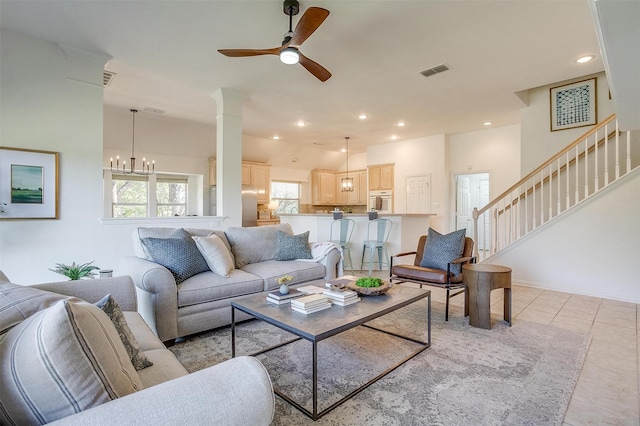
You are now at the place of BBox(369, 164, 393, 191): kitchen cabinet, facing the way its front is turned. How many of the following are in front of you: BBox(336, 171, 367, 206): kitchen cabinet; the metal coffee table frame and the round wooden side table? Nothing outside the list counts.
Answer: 2

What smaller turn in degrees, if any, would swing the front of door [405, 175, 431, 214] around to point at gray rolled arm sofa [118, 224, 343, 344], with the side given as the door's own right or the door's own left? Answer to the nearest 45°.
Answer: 0° — it already faces it

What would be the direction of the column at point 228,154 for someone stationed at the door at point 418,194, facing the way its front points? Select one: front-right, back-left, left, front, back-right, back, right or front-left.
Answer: front-right

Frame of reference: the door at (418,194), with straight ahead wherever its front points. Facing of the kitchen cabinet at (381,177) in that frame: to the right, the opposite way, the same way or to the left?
the same way

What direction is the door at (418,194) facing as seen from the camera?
toward the camera

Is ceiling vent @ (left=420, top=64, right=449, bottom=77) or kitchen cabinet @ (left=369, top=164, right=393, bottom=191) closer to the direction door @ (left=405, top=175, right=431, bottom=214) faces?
the ceiling vent

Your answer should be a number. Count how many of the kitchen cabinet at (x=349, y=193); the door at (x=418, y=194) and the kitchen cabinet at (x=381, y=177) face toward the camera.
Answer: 3

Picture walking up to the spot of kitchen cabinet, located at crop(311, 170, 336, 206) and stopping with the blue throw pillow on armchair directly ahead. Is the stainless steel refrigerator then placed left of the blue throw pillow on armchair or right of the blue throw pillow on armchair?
right

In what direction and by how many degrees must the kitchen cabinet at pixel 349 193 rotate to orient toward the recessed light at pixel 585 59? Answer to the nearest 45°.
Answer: approximately 45° to its left

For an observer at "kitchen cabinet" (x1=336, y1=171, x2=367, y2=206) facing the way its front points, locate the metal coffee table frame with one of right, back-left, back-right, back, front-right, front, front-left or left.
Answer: front

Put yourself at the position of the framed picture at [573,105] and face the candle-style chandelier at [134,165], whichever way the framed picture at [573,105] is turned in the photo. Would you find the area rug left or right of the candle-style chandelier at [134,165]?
left

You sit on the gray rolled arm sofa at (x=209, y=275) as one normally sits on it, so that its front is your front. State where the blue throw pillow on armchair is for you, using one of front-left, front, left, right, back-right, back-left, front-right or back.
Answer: front-left

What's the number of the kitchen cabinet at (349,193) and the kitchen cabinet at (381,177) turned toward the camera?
2

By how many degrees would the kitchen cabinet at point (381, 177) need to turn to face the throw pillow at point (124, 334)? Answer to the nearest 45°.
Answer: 0° — it already faces it

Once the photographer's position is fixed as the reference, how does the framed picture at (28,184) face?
facing the viewer and to the right of the viewer

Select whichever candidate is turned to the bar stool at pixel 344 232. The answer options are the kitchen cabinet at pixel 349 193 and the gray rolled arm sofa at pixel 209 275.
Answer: the kitchen cabinet

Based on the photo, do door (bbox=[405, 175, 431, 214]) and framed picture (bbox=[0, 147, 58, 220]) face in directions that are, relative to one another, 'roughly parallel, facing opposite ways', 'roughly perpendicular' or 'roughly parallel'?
roughly perpendicular

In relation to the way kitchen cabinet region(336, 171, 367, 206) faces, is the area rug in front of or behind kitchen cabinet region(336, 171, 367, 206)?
in front

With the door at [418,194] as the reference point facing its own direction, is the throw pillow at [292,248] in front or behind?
in front
